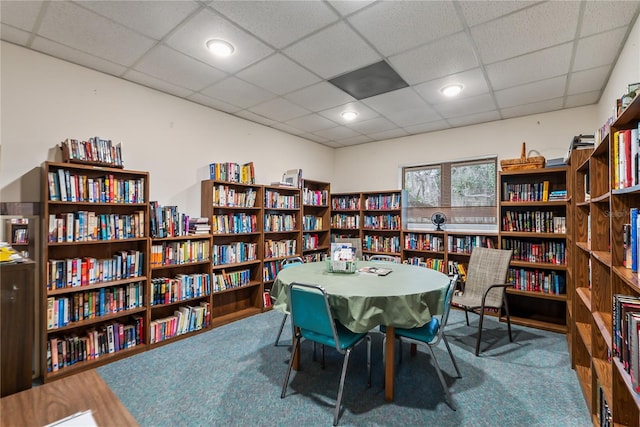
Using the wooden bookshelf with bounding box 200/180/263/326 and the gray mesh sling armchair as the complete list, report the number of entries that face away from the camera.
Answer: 0

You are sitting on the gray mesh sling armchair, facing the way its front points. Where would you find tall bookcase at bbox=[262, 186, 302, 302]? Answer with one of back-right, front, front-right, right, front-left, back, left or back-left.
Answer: front-right

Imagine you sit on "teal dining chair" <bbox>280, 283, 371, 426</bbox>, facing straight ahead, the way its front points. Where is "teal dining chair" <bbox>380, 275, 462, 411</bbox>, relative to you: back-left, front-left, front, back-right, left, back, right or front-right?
front-right

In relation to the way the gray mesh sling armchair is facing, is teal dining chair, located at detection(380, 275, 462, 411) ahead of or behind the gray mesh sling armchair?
ahead

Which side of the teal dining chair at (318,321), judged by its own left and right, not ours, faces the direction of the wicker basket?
front

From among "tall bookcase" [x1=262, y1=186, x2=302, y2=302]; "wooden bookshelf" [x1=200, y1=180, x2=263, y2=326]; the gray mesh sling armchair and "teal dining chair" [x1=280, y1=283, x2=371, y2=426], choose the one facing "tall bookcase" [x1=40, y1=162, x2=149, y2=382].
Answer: the gray mesh sling armchair

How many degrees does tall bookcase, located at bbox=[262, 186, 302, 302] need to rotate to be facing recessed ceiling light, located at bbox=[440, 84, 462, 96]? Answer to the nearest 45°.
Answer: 0° — it already faces it

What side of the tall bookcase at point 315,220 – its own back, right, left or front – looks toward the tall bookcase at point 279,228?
right

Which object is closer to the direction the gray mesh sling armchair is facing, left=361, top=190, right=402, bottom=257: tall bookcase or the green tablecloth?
the green tablecloth

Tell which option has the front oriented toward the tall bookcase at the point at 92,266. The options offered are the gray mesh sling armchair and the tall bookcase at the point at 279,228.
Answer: the gray mesh sling armchair

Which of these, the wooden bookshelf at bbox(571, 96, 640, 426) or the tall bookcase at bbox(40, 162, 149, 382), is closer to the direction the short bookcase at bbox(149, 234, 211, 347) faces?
the wooden bookshelf

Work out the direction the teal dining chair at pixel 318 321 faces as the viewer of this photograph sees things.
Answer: facing away from the viewer and to the right of the viewer
